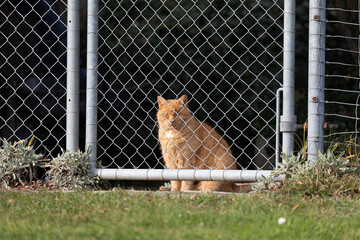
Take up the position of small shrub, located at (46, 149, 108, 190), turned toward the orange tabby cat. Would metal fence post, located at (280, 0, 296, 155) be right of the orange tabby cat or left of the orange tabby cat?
right

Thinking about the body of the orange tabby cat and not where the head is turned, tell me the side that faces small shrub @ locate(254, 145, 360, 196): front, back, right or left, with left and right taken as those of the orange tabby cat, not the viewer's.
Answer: left

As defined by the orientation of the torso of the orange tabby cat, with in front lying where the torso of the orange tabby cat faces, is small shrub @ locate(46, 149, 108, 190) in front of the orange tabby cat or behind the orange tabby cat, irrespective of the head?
in front

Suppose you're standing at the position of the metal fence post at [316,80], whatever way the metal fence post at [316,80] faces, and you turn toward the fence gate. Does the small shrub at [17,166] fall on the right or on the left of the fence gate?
left

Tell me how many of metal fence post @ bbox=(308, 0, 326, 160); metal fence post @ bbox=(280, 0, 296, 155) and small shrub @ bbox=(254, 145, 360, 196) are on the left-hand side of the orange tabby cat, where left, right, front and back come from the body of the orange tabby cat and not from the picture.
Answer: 3

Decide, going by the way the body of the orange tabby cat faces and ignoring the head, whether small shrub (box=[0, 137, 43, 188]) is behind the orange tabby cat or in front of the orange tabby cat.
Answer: in front

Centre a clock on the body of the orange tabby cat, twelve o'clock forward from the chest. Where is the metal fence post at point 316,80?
The metal fence post is roughly at 9 o'clock from the orange tabby cat.

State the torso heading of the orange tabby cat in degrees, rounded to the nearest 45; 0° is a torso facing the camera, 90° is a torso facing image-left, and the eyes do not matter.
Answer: approximately 45°

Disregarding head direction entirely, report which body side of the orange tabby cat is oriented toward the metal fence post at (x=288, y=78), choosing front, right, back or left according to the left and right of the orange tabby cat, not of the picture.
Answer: left
